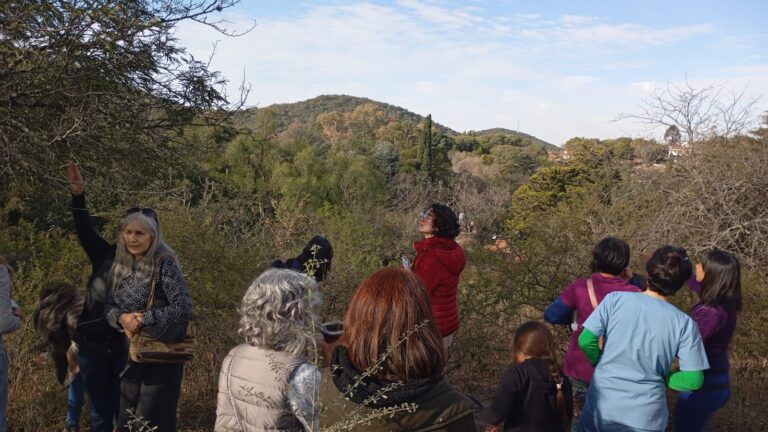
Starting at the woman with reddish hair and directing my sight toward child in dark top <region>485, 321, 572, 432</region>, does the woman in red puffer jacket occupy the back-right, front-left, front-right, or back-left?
front-left

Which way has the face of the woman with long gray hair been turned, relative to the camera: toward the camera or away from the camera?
toward the camera

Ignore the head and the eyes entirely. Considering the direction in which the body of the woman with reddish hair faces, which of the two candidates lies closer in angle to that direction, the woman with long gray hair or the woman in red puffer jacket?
the woman in red puffer jacket

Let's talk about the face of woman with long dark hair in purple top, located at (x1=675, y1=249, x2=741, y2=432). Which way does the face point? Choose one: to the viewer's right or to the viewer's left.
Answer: to the viewer's left

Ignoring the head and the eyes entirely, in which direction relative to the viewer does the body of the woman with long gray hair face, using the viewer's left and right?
facing the viewer and to the left of the viewer

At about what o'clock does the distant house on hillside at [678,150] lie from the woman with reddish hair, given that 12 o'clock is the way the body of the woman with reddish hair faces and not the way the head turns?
The distant house on hillside is roughly at 1 o'clock from the woman with reddish hair.

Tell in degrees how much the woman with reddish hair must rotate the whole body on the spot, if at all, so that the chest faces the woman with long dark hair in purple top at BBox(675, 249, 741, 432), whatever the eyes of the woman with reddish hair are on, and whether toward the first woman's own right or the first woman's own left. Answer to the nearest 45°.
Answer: approximately 45° to the first woman's own right

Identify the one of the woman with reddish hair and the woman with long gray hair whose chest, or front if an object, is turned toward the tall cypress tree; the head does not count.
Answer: the woman with reddish hair

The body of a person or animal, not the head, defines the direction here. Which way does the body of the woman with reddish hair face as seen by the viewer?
away from the camera

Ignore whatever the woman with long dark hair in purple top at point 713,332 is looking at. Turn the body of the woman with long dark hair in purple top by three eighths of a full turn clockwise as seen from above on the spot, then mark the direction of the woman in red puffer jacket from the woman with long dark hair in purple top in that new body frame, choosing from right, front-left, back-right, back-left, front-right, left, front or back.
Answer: back-left

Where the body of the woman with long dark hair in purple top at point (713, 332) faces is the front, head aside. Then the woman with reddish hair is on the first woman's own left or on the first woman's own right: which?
on the first woman's own left

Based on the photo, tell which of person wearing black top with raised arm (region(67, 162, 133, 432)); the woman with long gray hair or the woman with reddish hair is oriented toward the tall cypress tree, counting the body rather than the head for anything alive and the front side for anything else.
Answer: the woman with reddish hair
